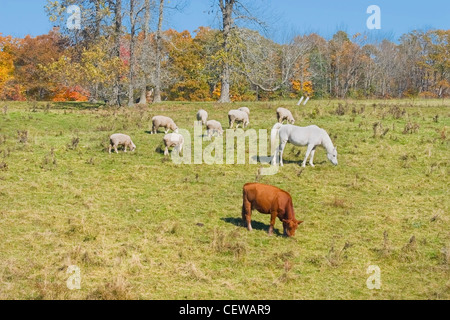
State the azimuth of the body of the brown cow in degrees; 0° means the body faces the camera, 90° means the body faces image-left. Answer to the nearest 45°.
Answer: approximately 315°

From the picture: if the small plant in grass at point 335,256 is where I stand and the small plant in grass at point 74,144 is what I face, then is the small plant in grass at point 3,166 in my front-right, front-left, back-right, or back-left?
front-left

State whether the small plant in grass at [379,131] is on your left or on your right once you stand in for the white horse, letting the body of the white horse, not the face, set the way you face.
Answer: on your left

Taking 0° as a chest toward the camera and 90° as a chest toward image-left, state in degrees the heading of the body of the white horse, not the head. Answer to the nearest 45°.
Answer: approximately 270°

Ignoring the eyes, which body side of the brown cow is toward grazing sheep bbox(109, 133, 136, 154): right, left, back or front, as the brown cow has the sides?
back

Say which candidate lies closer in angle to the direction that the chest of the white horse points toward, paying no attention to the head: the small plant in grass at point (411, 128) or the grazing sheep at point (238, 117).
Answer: the small plant in grass

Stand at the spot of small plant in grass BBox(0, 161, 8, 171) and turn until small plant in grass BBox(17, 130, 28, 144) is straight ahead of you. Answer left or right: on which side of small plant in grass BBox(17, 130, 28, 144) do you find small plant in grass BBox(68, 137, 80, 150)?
right

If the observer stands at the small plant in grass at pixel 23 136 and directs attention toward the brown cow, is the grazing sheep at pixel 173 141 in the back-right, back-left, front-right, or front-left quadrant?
front-left

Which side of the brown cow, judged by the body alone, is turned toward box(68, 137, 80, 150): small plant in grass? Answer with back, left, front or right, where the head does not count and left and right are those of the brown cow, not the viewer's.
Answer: back
